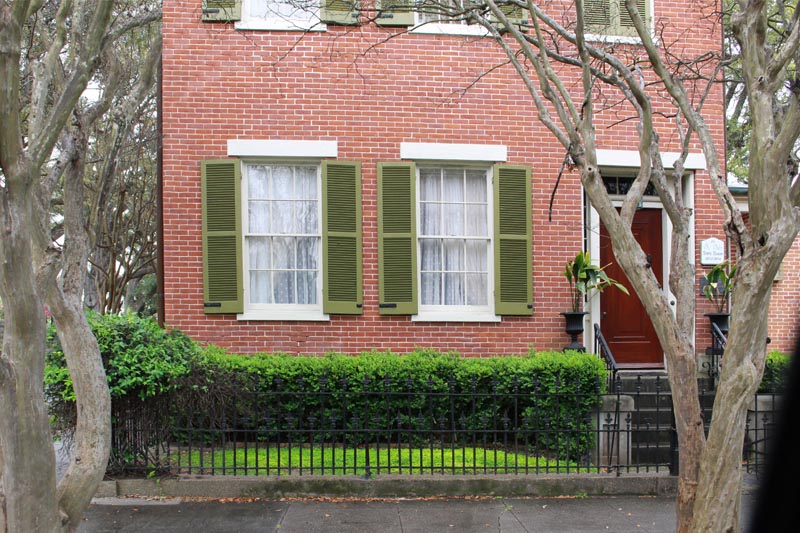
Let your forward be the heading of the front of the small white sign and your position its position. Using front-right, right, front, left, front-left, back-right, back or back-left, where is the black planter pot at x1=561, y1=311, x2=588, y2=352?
front-right

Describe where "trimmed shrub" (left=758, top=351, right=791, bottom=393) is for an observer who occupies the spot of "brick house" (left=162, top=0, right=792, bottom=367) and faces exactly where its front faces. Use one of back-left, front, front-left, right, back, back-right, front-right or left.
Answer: left

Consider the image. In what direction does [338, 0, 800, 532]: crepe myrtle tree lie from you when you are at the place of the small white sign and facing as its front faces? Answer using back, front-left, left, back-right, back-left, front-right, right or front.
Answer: front

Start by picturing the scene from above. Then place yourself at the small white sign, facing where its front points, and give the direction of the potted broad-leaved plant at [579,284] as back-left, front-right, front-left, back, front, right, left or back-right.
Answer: front-right

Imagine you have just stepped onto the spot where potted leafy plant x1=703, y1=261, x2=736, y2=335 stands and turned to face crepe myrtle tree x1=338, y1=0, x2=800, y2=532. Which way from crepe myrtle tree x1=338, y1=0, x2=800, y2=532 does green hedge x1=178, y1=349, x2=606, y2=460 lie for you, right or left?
right

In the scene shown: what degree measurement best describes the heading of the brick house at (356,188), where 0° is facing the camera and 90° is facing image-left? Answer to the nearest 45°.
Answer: approximately 0°

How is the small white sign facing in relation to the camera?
toward the camera

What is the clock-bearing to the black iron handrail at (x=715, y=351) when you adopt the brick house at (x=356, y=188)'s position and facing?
The black iron handrail is roughly at 9 o'clock from the brick house.

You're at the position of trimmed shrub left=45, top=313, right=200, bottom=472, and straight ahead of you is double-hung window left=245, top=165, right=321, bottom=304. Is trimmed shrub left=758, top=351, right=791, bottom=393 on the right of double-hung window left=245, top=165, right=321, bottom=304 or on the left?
right

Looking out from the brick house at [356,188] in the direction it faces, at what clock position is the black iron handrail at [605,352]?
The black iron handrail is roughly at 9 o'clock from the brick house.

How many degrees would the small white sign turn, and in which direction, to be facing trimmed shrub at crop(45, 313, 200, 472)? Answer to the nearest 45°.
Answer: approximately 45° to its right
